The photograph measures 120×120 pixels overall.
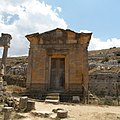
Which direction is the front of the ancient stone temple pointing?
toward the camera
